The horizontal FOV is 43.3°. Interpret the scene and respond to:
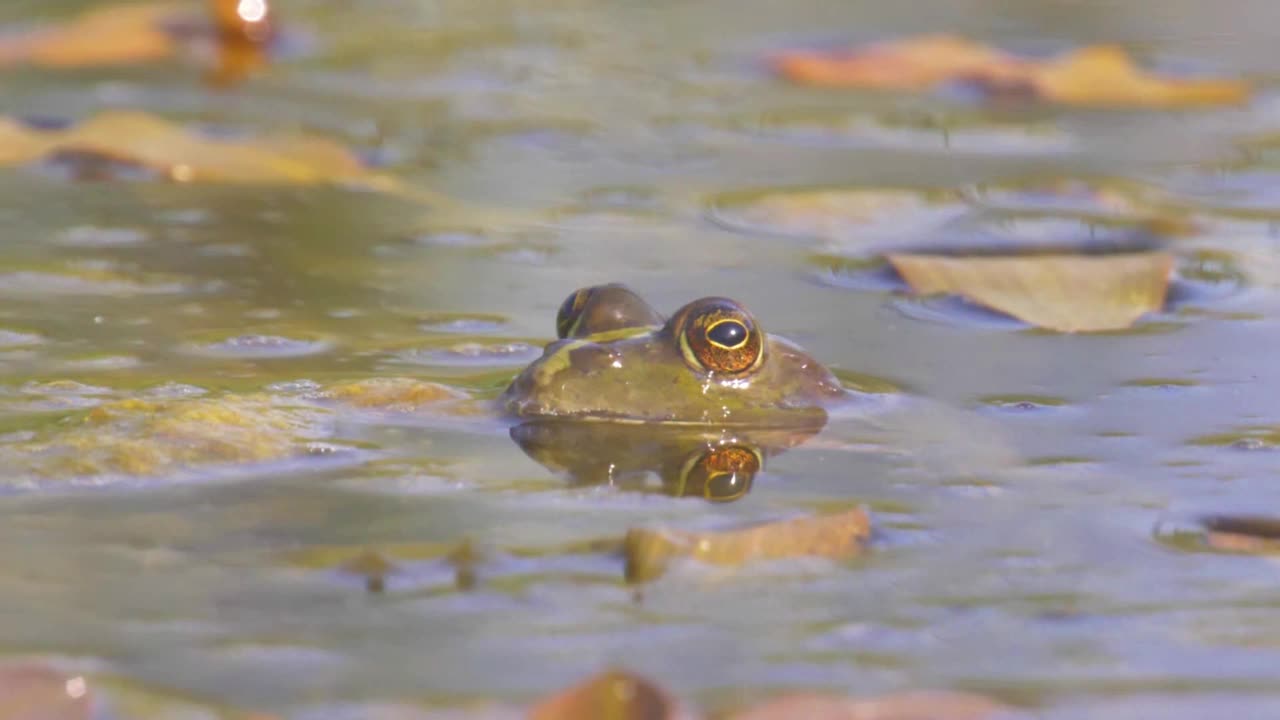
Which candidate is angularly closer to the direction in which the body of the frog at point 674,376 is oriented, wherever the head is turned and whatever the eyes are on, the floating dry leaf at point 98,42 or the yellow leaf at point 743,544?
the yellow leaf

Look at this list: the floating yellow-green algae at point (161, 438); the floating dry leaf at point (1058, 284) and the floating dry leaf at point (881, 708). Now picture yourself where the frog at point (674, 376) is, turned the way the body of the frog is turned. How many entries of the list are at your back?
1

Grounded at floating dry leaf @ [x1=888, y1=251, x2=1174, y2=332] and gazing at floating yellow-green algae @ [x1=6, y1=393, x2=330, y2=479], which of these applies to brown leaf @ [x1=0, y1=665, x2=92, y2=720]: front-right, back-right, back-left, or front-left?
front-left

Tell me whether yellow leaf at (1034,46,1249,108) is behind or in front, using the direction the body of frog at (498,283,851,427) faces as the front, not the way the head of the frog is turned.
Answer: behind
